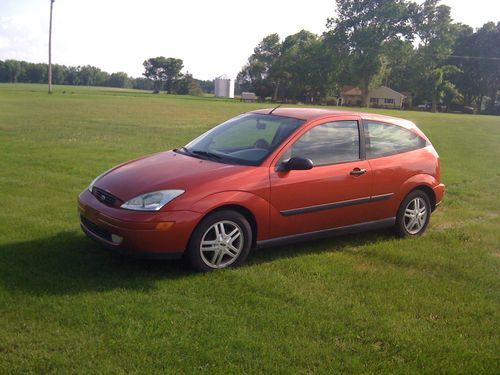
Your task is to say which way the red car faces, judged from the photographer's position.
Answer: facing the viewer and to the left of the viewer
